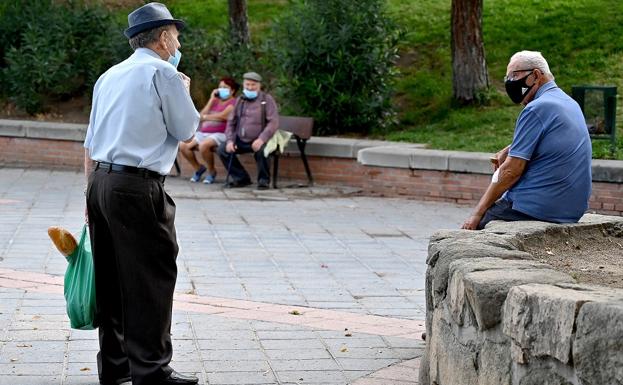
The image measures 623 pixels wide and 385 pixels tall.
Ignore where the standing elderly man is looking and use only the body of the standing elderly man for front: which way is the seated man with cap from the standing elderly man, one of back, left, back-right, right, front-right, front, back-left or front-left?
front-left

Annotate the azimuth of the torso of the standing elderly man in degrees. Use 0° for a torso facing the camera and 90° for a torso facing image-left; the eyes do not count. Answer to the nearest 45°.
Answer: approximately 225°

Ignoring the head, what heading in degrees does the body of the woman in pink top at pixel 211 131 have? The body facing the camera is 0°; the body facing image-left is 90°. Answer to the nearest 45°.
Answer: approximately 45°

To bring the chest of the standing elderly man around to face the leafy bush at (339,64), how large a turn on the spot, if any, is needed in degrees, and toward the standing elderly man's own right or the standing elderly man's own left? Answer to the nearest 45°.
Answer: approximately 45° to the standing elderly man's own left

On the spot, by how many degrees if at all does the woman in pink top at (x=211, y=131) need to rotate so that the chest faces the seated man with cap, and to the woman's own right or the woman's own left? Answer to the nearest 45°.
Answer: approximately 90° to the woman's own left

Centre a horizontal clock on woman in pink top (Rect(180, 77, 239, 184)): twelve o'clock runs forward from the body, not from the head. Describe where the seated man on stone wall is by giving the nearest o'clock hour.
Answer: The seated man on stone wall is roughly at 10 o'clock from the woman in pink top.

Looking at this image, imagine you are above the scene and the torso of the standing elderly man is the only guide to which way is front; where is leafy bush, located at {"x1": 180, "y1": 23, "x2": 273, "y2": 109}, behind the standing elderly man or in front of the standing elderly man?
in front

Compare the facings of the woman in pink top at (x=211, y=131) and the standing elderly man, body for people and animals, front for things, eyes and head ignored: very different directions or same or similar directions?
very different directions

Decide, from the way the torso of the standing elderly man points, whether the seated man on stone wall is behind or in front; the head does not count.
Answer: in front

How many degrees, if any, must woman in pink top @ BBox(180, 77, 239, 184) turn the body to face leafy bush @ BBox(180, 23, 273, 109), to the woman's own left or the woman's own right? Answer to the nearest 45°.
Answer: approximately 135° to the woman's own right

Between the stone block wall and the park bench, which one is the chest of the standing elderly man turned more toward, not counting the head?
the park bench

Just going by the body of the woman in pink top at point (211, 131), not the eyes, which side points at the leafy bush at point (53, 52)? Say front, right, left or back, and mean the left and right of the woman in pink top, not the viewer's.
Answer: right
